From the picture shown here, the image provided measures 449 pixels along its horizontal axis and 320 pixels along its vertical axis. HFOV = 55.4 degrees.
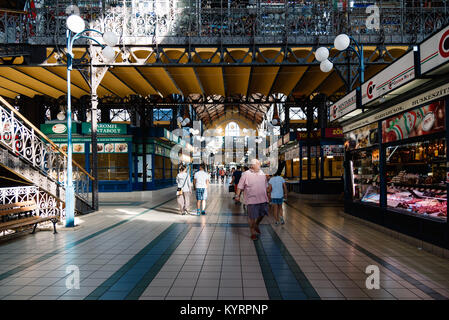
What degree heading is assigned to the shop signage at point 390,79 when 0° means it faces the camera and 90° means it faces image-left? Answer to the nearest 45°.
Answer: approximately 45°

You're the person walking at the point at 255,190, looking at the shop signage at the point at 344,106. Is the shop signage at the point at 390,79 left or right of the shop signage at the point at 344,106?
right

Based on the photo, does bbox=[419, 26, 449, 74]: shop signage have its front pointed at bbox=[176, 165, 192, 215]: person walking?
no

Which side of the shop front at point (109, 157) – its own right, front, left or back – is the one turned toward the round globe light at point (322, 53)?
front

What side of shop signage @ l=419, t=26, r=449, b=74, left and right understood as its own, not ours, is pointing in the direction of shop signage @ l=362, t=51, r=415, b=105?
right

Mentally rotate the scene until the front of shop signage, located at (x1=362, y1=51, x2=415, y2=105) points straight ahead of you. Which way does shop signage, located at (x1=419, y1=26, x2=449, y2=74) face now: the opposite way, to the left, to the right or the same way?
the same way

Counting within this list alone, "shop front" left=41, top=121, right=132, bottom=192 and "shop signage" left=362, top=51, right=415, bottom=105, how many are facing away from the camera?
0

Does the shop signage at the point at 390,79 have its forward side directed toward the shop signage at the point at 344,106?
no

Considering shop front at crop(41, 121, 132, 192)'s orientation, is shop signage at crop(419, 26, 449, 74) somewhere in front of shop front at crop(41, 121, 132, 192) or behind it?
in front

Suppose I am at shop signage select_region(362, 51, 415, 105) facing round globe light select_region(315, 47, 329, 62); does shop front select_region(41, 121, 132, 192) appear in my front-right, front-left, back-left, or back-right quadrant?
front-left

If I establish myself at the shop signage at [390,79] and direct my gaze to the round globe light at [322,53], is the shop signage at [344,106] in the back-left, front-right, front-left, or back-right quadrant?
front-right

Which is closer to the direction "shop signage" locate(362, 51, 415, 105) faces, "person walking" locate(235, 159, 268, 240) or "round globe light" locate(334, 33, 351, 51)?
the person walking

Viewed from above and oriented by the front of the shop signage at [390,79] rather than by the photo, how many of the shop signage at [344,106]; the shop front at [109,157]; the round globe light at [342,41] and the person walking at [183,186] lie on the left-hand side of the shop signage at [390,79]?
0

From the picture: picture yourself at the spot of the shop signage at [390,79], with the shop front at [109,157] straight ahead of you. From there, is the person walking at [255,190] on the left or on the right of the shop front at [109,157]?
left

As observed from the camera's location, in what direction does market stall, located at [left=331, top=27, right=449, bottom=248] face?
facing the viewer and to the left of the viewer
